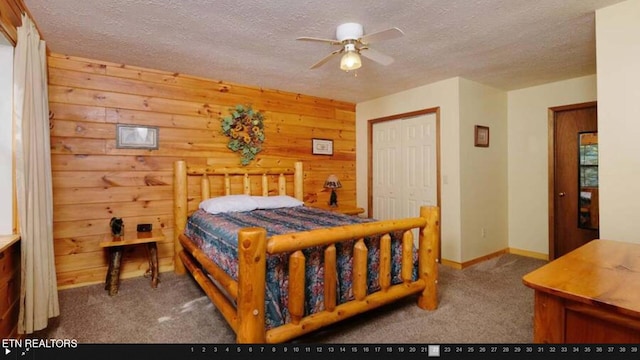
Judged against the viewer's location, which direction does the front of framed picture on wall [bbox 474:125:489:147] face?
facing the viewer and to the right of the viewer

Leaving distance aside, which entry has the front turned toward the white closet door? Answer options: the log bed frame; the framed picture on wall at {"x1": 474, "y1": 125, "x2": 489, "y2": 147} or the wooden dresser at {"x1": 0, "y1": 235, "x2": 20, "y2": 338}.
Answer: the wooden dresser

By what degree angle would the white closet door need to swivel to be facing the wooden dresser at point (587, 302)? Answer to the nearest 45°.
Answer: approximately 45° to its left

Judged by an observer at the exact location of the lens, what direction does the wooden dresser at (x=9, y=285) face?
facing to the right of the viewer

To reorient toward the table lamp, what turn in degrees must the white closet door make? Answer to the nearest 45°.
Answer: approximately 45° to its right

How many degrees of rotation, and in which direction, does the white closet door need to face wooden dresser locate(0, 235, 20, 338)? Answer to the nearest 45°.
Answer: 0° — it already faces it

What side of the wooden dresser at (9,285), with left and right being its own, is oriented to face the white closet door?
front

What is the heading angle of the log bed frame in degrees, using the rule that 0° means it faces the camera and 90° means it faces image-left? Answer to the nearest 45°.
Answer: approximately 315°

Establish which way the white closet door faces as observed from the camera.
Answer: facing the viewer and to the left of the viewer

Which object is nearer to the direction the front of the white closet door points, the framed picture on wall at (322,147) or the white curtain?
the white curtain

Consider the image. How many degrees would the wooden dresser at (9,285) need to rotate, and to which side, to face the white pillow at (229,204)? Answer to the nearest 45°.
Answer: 0° — it already faces it

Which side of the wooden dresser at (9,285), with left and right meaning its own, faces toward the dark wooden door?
front

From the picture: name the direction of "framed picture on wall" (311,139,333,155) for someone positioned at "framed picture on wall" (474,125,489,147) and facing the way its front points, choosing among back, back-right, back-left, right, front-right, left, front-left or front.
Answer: back-right

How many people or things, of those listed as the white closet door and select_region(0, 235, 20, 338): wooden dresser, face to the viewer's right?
1
